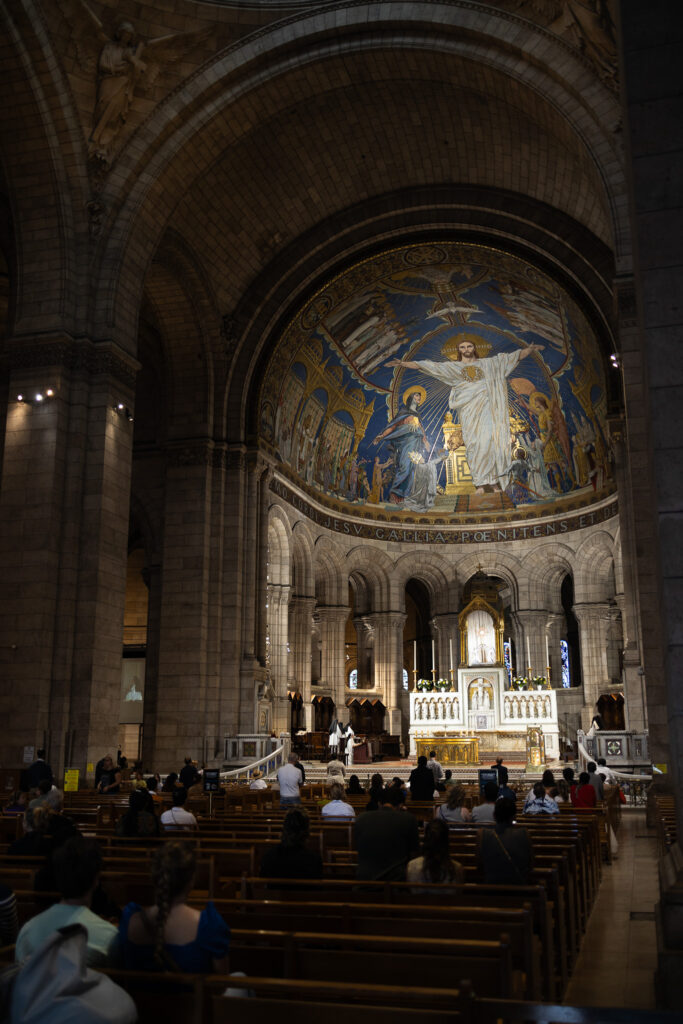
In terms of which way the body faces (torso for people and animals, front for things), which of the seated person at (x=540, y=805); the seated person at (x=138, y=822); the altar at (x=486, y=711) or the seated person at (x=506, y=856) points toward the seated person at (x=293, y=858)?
the altar

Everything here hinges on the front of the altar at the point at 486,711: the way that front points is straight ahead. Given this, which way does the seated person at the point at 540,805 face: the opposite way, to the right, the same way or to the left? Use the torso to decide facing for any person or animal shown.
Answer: the opposite way

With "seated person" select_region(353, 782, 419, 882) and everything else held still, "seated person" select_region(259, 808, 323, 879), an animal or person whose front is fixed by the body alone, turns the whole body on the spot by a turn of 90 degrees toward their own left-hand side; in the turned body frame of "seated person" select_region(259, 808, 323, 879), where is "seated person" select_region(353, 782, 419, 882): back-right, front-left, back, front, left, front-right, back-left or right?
back-right

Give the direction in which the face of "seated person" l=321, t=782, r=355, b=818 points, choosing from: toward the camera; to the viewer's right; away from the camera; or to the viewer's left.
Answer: away from the camera

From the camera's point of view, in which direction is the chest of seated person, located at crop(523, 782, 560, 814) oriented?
away from the camera

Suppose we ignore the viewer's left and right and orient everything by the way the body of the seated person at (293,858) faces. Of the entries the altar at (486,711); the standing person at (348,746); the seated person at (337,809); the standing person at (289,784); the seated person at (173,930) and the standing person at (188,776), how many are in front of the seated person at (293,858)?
5

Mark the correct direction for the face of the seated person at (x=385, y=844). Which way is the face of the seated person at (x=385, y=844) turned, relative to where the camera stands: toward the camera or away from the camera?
away from the camera

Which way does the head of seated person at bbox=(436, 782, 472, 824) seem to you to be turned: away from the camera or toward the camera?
away from the camera

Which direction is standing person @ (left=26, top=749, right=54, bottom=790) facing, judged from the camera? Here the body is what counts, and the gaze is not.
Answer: away from the camera

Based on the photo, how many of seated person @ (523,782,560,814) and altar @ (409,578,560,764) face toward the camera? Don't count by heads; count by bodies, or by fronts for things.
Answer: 1

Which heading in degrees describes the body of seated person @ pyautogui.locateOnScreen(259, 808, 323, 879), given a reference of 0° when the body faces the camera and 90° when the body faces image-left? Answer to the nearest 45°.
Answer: approximately 180°

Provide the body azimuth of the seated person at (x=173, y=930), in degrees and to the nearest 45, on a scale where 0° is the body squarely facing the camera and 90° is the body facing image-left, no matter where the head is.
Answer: approximately 180°

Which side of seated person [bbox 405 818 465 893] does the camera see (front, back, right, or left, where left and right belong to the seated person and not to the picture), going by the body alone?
back

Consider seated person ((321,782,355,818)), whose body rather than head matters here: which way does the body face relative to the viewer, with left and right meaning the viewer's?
facing away from the viewer

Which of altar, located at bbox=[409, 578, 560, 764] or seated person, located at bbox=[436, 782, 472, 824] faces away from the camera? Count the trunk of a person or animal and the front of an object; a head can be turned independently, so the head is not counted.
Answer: the seated person

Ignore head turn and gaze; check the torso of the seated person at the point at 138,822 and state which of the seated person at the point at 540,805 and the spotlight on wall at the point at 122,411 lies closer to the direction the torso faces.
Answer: the spotlight on wall

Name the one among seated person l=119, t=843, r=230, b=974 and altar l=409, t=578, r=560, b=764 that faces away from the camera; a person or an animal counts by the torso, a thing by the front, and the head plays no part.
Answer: the seated person

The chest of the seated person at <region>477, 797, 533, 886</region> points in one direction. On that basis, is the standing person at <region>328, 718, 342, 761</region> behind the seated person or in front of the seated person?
in front
